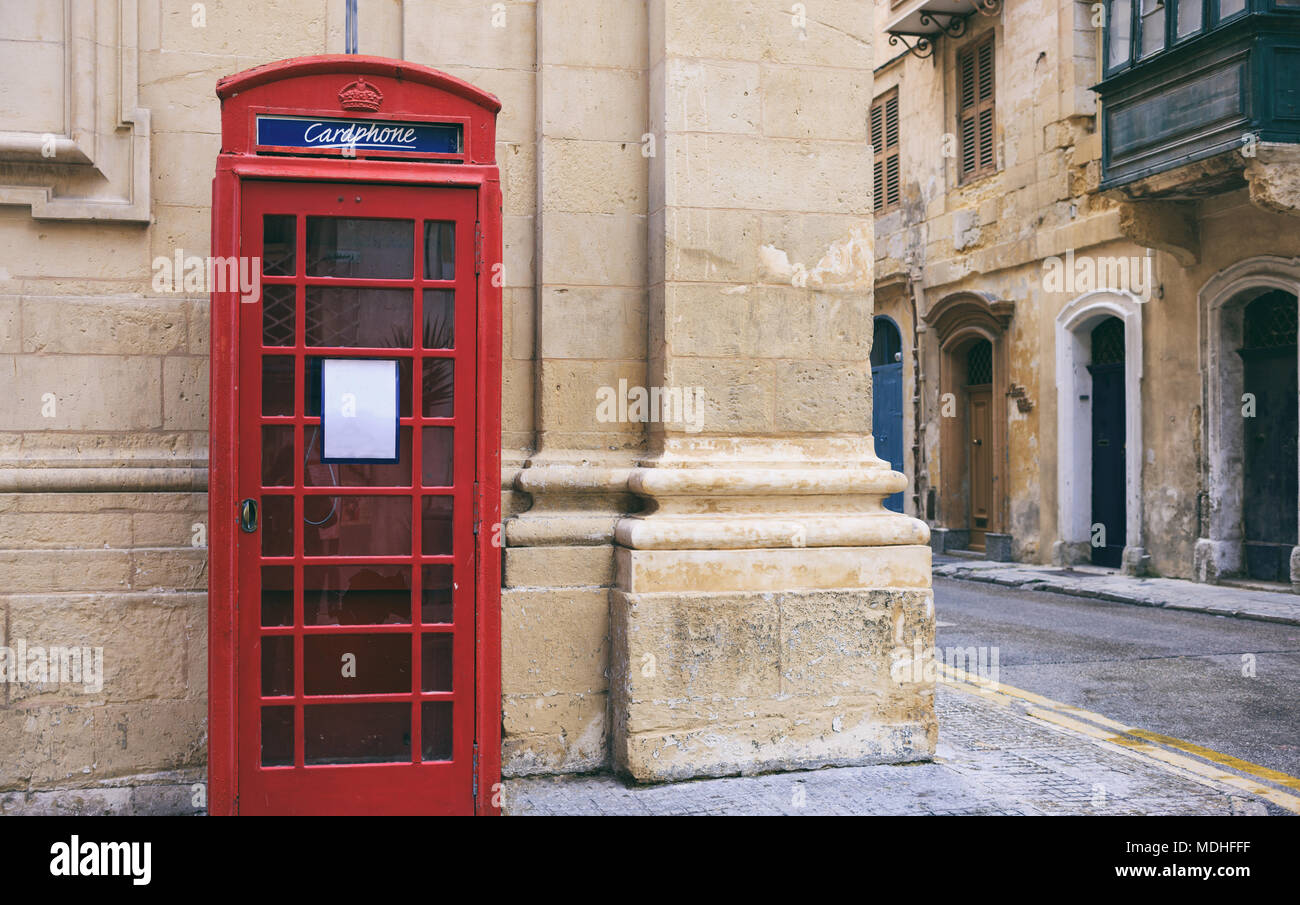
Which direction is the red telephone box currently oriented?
toward the camera

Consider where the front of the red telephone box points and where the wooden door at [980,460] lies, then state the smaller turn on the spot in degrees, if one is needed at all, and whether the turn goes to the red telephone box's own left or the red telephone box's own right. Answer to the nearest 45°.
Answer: approximately 135° to the red telephone box's own left
